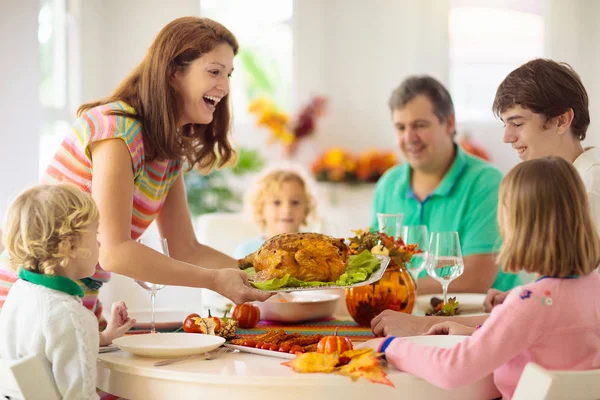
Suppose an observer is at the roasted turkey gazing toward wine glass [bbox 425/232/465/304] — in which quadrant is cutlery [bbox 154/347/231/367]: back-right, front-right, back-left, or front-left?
back-right

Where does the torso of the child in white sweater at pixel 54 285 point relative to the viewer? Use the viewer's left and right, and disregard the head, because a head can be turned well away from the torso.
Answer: facing away from the viewer and to the right of the viewer

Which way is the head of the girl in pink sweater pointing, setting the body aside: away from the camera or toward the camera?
away from the camera

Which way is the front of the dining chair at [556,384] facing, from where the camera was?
facing away from the viewer and to the left of the viewer

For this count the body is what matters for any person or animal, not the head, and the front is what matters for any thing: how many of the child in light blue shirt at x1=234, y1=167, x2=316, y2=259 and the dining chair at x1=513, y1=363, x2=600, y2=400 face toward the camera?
1

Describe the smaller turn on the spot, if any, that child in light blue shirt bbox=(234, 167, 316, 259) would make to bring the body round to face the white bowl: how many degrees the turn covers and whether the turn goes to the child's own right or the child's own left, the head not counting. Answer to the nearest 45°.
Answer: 0° — they already face it

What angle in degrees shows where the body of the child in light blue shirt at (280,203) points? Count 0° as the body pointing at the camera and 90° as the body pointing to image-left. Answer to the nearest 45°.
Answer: approximately 0°

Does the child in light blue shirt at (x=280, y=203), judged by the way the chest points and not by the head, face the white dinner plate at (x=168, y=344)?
yes

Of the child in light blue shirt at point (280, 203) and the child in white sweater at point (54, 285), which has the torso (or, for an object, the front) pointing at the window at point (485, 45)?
the child in white sweater at point (54, 285)

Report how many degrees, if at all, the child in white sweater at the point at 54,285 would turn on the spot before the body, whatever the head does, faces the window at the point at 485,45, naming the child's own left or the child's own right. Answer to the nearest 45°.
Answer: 0° — they already face it

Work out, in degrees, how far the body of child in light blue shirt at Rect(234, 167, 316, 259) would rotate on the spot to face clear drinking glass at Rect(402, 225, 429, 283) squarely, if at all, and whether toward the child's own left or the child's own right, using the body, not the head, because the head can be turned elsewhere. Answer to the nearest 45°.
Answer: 0° — they already face it
